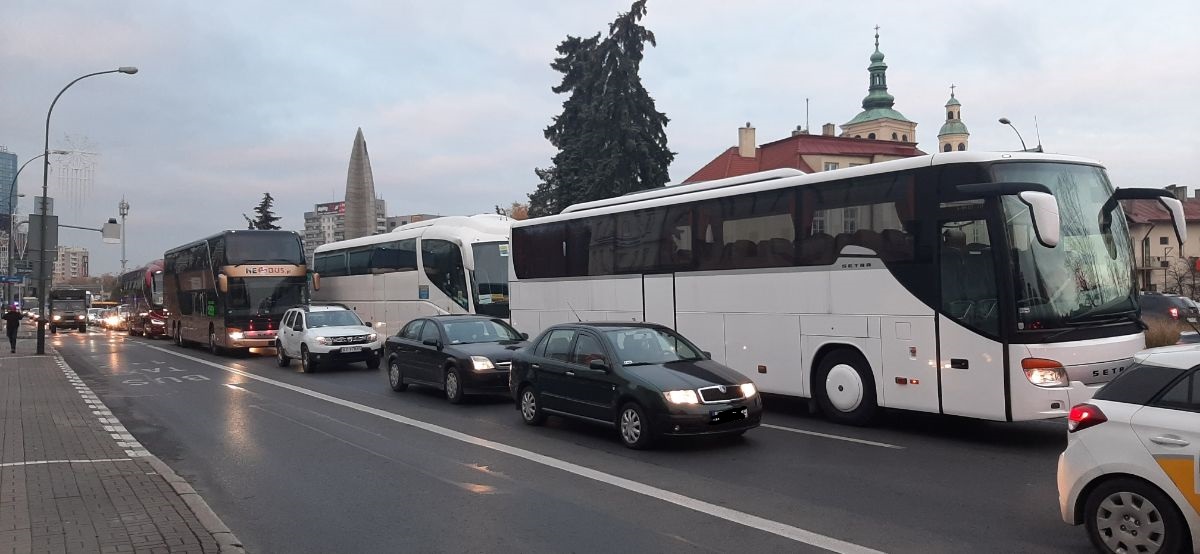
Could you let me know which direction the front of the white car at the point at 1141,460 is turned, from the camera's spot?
facing to the right of the viewer

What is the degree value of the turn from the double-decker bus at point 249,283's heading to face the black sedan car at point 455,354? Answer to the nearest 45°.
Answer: approximately 45° to its right

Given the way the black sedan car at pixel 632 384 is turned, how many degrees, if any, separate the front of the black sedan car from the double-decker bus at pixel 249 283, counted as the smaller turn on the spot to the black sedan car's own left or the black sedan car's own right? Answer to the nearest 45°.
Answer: approximately 180°

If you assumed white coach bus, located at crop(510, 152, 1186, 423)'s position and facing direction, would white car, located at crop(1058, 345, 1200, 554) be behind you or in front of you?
in front

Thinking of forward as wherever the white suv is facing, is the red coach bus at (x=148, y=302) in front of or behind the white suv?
behind

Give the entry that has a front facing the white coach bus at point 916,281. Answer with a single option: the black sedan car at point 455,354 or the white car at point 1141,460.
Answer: the black sedan car

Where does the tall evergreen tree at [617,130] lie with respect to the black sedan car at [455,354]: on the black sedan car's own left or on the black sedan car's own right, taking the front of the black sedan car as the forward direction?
on the black sedan car's own left

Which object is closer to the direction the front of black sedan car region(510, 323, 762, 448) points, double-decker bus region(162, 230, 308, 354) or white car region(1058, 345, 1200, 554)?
the white car

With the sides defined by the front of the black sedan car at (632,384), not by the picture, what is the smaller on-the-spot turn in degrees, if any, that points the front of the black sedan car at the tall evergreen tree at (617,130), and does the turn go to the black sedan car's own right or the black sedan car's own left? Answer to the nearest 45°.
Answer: approximately 135° to the black sedan car's own left

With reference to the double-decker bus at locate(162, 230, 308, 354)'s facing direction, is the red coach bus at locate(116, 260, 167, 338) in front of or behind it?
behind
